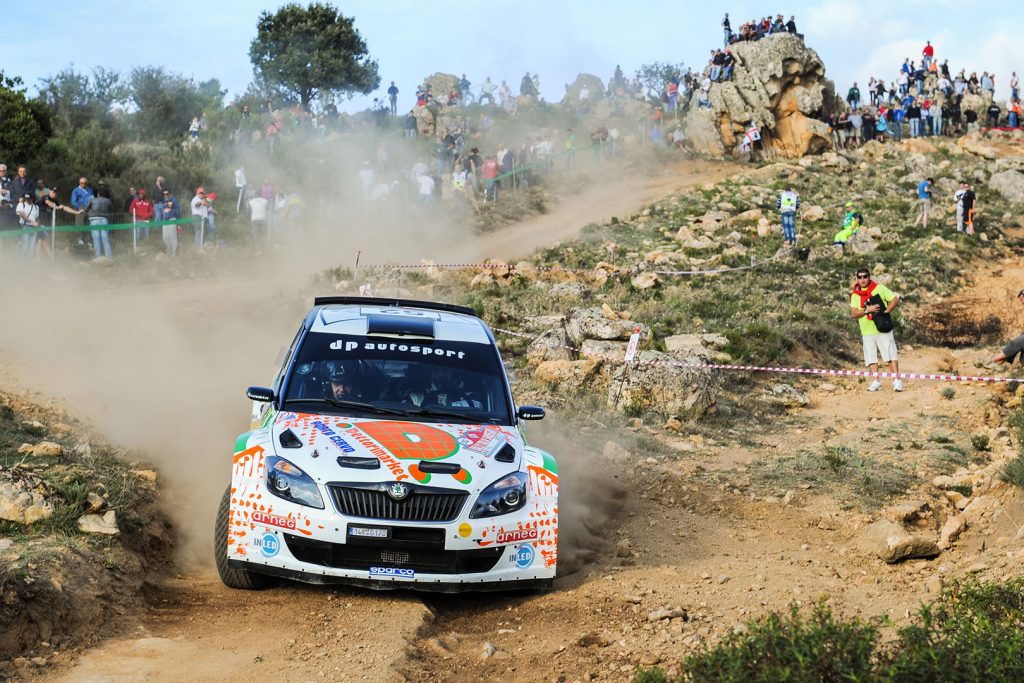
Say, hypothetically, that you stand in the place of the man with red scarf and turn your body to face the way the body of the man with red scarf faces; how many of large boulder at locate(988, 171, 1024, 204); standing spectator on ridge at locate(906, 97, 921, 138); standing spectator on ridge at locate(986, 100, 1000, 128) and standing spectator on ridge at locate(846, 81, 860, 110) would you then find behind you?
4

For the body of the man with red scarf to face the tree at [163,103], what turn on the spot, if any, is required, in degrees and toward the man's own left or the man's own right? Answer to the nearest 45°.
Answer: approximately 135° to the man's own right

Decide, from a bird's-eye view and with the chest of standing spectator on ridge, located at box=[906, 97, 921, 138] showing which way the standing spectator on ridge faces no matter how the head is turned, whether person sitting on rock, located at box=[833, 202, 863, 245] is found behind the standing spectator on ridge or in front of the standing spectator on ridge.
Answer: in front

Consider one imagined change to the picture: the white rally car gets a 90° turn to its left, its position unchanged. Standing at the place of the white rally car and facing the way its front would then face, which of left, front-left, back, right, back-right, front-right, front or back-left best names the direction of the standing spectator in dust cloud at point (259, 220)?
left

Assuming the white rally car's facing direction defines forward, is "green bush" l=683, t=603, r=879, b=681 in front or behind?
in front

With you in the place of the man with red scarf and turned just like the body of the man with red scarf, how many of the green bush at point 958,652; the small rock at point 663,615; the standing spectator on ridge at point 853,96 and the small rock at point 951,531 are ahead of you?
3

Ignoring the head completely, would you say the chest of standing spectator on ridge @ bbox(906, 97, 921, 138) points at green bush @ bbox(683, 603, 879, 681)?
yes

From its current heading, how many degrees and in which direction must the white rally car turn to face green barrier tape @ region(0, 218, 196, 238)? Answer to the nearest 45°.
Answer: approximately 180°

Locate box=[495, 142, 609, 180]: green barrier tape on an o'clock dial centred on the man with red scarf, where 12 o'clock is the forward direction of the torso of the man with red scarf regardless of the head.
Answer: The green barrier tape is roughly at 5 o'clock from the man with red scarf.

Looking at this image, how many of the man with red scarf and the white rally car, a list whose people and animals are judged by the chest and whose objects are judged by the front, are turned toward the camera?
2
